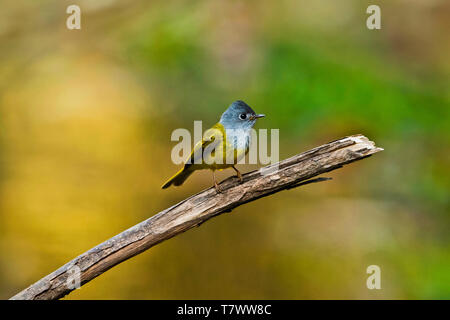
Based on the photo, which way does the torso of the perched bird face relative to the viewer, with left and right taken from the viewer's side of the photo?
facing to the right of the viewer
